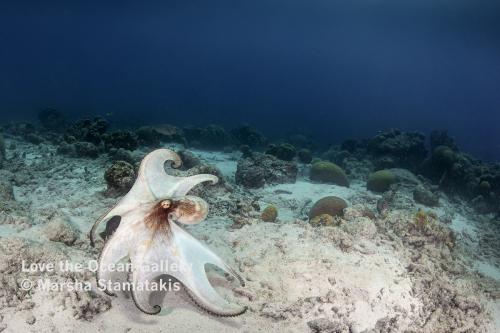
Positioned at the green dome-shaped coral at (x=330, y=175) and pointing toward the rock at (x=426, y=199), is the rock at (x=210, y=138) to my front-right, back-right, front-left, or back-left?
back-left

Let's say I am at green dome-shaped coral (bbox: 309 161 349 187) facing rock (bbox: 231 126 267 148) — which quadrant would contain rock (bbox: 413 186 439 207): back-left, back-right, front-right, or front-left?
back-right

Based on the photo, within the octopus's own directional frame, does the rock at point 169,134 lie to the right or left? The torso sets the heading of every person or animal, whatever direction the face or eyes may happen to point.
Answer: on its right

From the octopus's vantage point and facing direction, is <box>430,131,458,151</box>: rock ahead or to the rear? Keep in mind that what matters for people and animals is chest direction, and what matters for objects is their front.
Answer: to the rear

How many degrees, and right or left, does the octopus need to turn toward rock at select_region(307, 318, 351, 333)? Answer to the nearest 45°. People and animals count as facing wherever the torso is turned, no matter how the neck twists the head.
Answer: approximately 180°
